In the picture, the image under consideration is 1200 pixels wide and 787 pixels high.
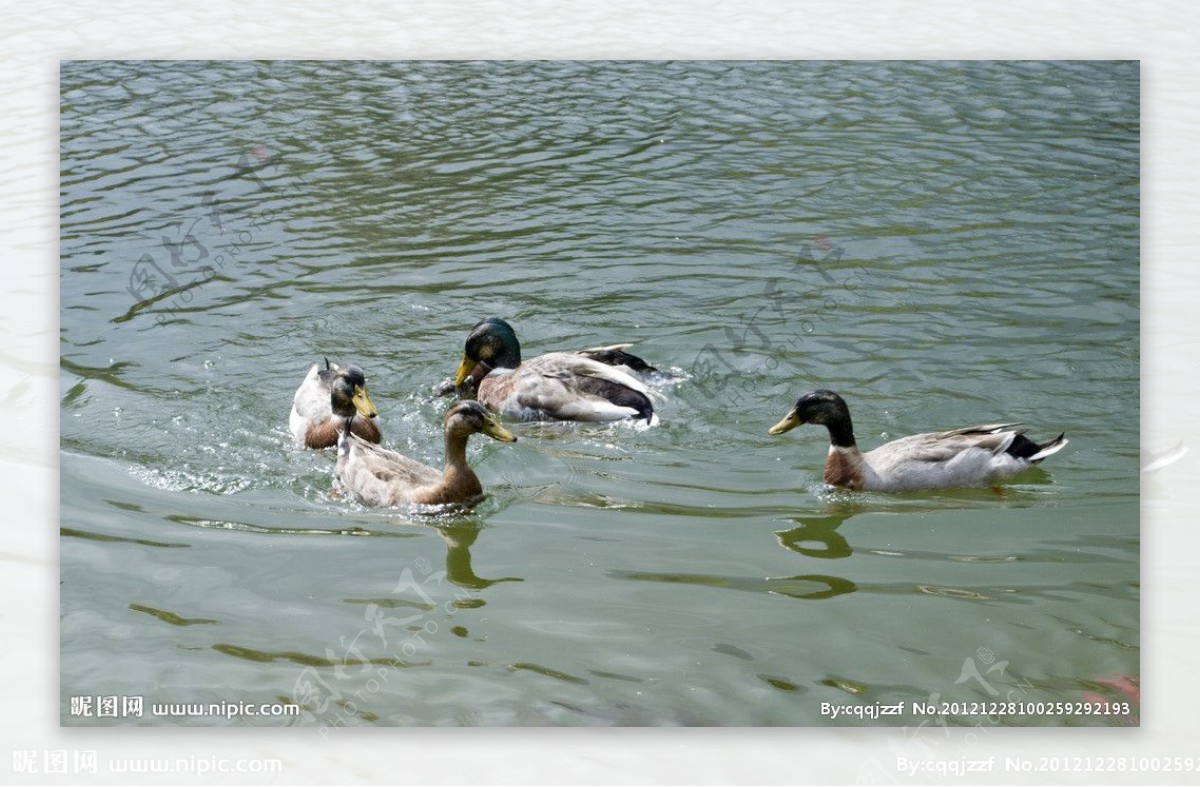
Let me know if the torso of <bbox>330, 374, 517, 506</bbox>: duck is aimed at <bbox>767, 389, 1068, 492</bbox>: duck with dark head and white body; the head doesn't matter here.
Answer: yes

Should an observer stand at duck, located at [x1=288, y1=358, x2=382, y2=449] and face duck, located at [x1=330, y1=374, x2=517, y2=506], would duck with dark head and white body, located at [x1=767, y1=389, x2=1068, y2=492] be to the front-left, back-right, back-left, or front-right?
front-left

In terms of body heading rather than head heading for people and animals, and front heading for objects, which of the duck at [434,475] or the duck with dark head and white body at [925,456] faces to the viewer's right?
the duck

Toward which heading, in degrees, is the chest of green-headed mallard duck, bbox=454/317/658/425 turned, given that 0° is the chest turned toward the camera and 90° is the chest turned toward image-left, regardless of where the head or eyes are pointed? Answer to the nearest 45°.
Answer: approximately 90°

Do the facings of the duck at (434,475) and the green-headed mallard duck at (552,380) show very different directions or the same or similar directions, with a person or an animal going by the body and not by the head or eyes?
very different directions

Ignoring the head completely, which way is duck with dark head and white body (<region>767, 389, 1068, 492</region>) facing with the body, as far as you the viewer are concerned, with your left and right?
facing to the left of the viewer

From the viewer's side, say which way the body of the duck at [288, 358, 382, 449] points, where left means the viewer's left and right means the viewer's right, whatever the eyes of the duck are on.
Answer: facing the viewer and to the right of the viewer

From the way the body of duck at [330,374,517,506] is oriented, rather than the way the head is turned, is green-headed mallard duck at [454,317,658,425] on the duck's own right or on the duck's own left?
on the duck's own left

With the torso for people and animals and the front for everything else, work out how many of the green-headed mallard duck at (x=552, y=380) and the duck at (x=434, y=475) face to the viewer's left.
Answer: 1

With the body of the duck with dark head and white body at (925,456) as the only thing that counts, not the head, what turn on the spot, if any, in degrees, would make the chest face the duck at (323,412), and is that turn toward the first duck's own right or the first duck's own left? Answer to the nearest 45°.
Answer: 0° — it already faces it

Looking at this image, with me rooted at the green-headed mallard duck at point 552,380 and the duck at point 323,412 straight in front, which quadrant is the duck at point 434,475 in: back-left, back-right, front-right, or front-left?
front-left

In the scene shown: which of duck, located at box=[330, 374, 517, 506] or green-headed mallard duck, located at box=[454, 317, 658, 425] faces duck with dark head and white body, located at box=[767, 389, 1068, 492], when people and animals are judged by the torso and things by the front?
the duck

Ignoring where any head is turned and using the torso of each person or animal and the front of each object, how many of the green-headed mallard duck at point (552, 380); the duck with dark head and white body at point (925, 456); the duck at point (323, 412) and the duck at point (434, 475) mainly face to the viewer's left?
2

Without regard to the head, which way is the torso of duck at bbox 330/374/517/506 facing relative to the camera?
to the viewer's right

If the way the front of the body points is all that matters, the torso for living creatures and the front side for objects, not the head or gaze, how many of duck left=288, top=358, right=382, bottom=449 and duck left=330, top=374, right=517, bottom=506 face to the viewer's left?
0

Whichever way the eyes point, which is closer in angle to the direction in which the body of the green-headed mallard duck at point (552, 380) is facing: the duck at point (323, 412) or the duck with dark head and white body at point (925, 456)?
the duck
